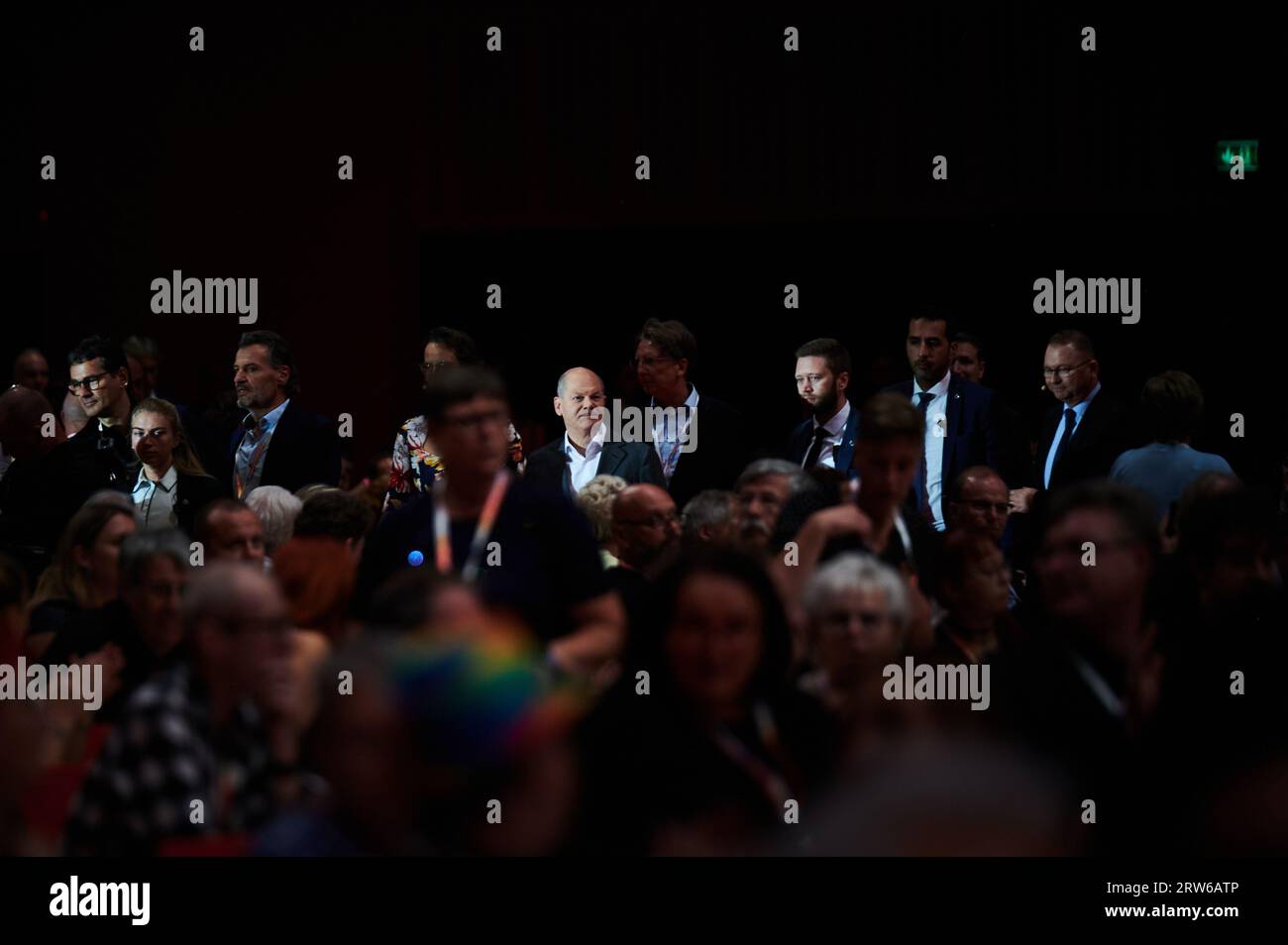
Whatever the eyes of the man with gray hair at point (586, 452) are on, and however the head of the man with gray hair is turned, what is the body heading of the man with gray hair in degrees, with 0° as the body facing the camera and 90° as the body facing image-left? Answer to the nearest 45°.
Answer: approximately 0°

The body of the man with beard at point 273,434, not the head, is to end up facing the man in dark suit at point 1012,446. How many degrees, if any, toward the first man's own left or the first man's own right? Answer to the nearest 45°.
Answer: approximately 135° to the first man's own left

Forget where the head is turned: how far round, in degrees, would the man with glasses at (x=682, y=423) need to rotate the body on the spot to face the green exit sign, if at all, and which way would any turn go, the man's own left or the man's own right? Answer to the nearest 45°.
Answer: approximately 180°

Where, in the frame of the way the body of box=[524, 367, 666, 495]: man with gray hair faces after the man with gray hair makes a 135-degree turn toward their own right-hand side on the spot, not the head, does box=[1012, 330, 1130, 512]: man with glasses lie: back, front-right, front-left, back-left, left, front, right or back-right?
back-right

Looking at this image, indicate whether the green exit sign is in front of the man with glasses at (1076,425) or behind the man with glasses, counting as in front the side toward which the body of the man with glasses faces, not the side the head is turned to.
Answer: behind

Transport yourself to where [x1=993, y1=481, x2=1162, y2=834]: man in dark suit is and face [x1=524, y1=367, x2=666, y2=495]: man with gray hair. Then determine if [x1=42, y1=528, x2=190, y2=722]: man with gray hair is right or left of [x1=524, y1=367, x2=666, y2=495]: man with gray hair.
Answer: left
